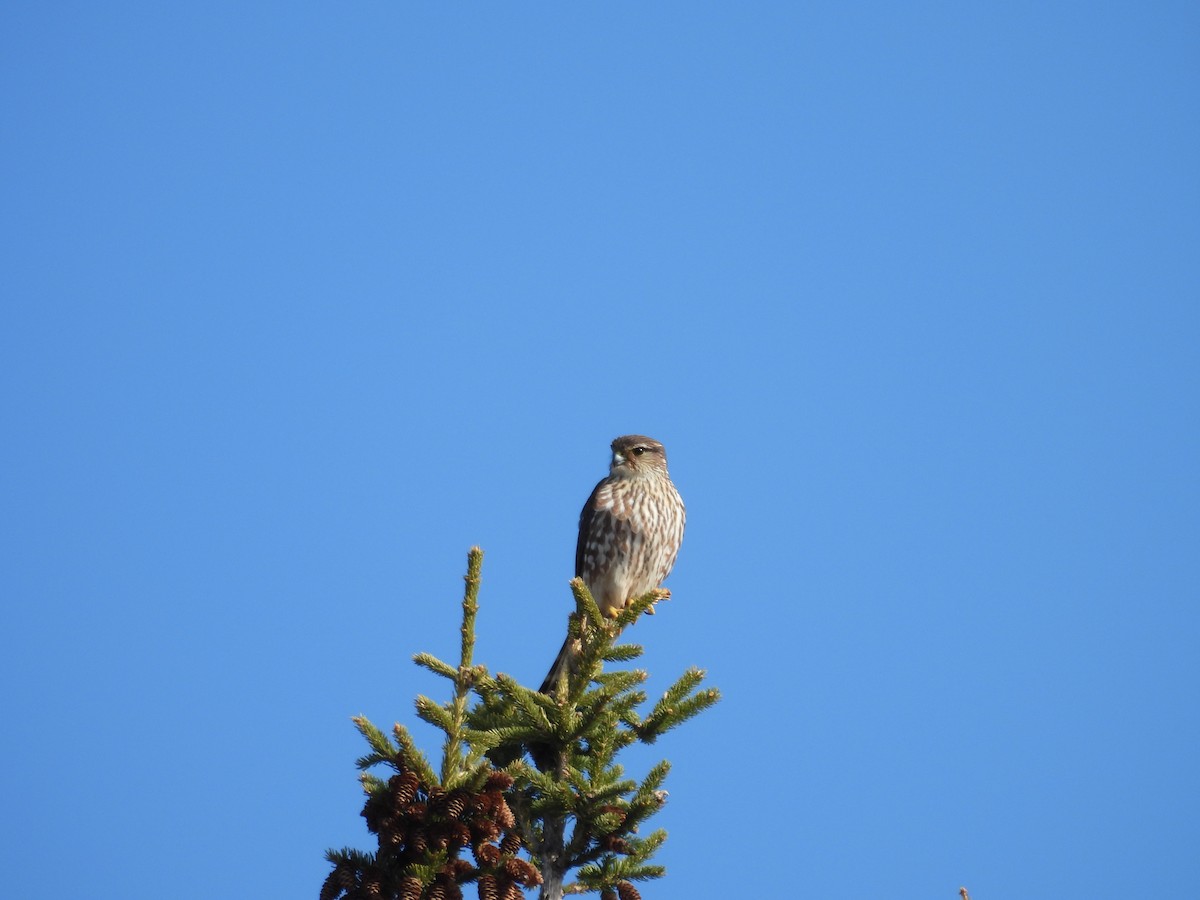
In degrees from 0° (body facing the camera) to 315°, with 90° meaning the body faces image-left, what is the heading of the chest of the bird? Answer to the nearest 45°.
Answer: approximately 315°
